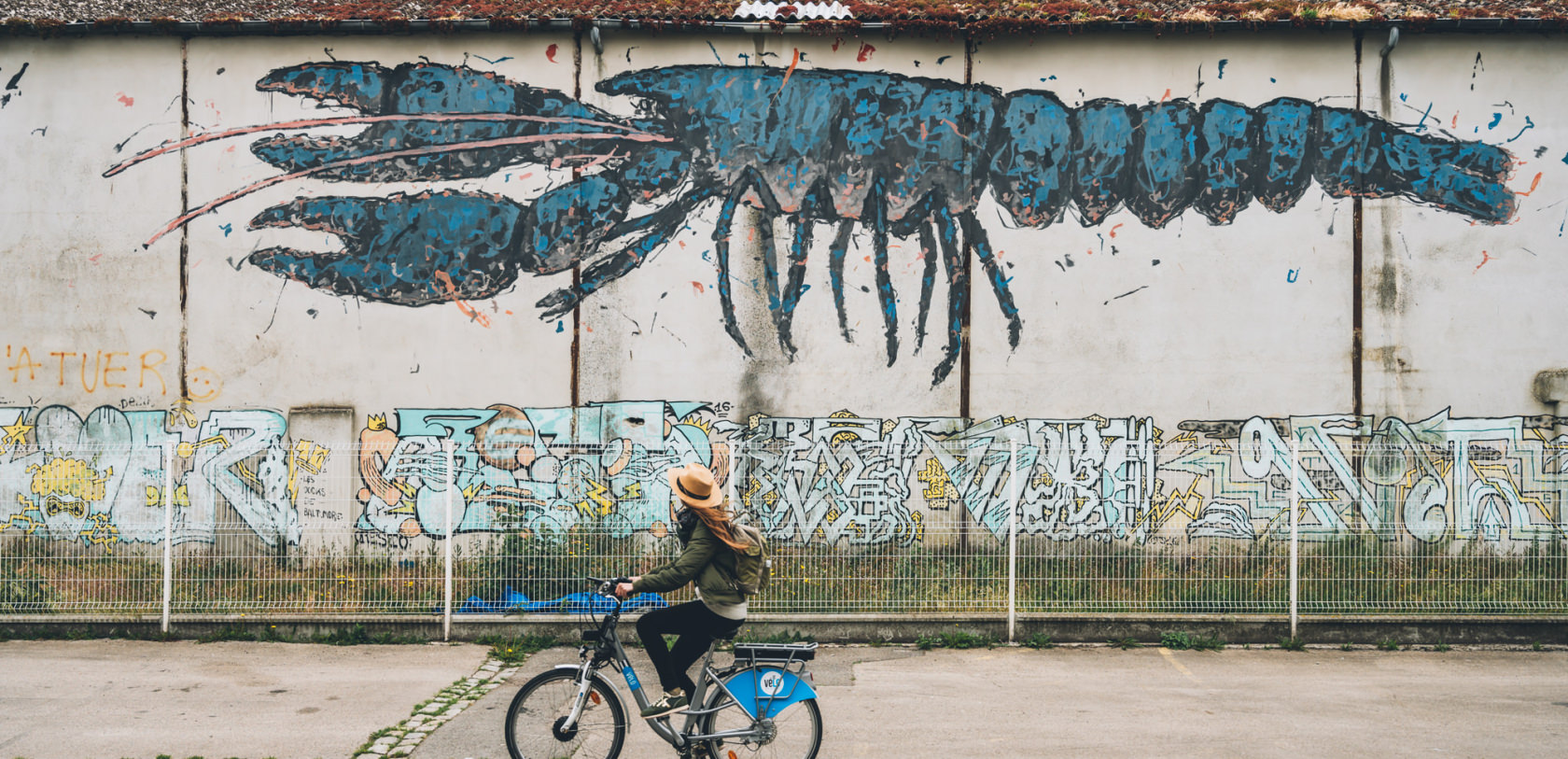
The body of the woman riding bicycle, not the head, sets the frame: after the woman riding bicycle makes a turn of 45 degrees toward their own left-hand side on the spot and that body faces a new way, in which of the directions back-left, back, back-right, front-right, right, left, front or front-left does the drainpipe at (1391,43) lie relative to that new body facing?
back

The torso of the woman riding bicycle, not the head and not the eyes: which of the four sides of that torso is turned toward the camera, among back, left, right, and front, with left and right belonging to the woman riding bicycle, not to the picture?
left

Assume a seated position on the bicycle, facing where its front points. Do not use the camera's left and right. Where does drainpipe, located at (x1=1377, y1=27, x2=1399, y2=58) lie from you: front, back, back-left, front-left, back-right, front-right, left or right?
back-right

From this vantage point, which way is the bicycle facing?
to the viewer's left

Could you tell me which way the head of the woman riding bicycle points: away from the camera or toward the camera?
away from the camera

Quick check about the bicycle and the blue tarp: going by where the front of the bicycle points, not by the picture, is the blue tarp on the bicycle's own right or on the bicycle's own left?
on the bicycle's own right

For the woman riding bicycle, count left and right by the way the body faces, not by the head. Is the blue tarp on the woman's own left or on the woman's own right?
on the woman's own right

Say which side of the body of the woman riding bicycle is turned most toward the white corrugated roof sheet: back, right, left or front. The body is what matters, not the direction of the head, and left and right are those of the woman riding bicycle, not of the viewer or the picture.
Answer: right

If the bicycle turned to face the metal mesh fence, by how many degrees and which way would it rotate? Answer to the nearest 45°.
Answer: approximately 90° to its right

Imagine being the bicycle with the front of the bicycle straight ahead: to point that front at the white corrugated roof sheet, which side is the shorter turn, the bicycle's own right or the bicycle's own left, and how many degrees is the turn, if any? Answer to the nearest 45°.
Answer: approximately 90° to the bicycle's own right

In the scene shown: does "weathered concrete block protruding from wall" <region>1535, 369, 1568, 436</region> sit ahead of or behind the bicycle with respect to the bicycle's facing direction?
behind
